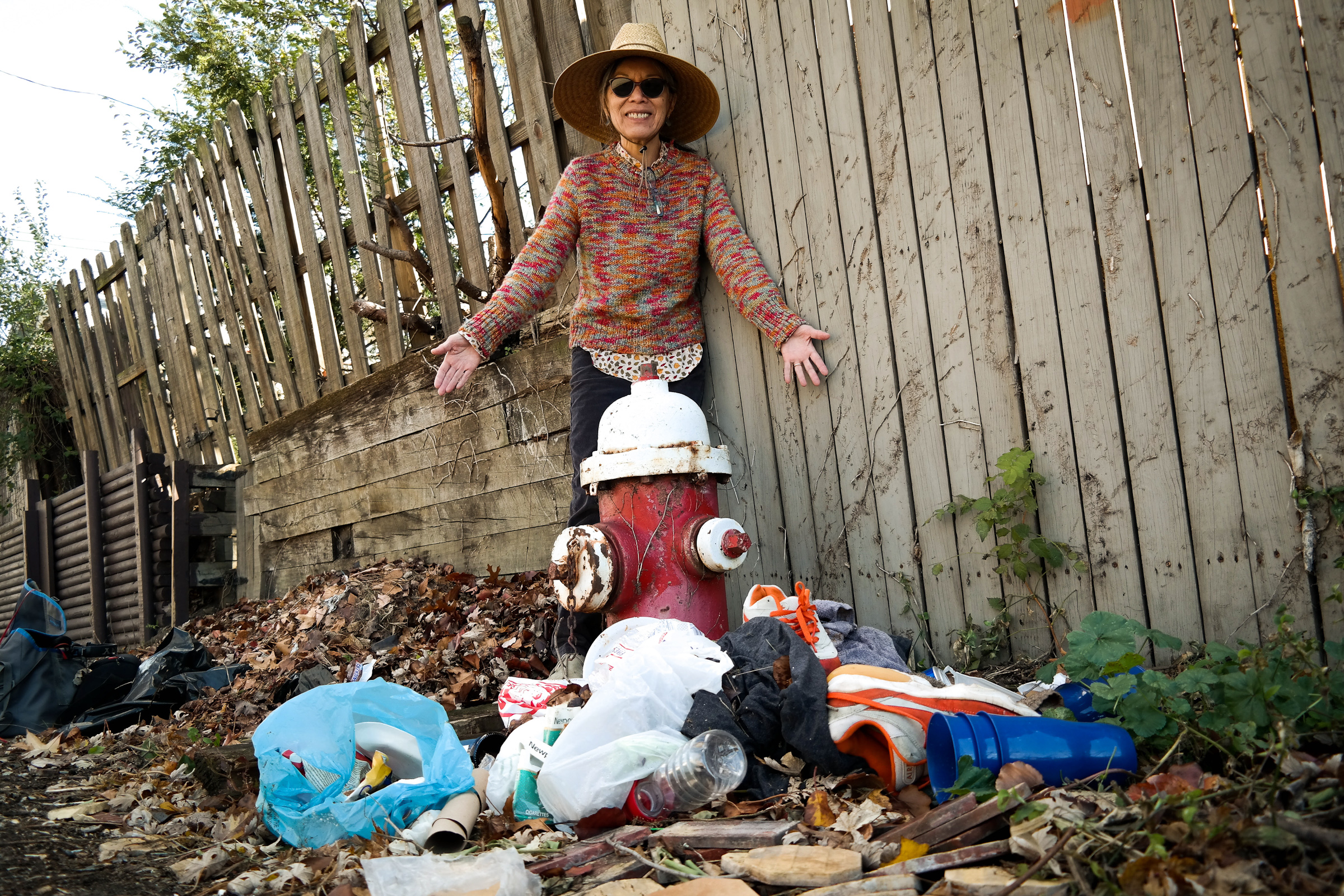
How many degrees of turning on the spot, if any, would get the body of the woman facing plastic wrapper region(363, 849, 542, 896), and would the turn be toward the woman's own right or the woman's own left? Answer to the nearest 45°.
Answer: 0° — they already face it

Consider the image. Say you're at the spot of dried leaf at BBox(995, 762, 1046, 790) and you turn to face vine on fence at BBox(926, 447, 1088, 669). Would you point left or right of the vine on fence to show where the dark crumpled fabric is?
left

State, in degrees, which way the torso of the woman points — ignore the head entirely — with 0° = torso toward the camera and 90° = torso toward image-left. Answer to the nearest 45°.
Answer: approximately 0°

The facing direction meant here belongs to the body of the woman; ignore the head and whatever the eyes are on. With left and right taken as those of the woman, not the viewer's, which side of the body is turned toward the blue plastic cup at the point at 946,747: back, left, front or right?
front

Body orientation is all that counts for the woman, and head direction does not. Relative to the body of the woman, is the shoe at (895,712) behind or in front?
in front

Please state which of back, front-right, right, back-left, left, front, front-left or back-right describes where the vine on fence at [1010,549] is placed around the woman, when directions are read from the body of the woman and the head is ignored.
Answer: front-left

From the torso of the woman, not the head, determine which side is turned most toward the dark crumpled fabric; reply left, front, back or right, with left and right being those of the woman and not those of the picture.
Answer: front

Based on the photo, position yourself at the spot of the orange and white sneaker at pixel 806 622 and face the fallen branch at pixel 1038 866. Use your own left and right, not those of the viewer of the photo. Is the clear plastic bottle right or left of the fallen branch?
right

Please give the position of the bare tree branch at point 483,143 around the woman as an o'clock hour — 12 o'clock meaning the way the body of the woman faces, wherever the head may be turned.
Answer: The bare tree branch is roughly at 5 o'clock from the woman.
